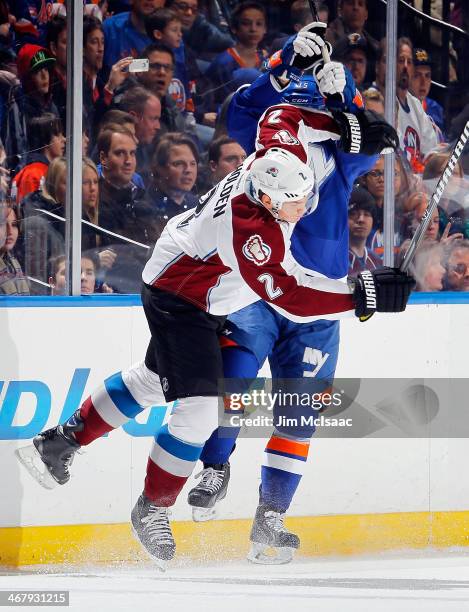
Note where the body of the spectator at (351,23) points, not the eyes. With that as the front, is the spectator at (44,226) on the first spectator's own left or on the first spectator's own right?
on the first spectator's own right

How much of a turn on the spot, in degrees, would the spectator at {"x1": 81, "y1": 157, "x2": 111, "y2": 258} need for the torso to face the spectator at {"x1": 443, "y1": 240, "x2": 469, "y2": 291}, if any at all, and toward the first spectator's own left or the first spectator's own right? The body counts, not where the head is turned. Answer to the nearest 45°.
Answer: approximately 45° to the first spectator's own left

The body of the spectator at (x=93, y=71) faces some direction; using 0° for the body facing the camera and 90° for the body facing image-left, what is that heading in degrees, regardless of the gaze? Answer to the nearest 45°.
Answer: approximately 315°

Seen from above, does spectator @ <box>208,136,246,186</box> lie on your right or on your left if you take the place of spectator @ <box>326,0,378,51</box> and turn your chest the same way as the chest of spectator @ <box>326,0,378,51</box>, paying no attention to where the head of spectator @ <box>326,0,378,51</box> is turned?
on your right

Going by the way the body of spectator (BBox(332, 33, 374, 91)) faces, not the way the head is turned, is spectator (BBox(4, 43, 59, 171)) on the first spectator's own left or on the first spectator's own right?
on the first spectator's own right
